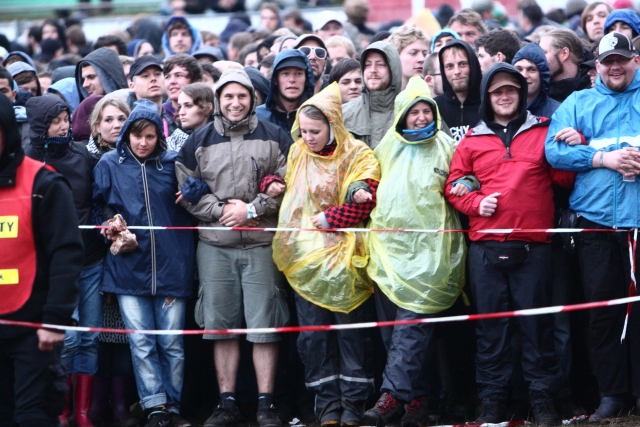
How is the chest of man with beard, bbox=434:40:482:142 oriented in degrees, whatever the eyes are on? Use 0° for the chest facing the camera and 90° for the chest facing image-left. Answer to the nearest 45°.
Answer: approximately 0°

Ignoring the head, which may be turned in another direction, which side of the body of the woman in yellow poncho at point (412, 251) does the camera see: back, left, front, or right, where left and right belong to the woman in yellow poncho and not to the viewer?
front

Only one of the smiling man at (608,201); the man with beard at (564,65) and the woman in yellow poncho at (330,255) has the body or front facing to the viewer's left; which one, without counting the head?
the man with beard

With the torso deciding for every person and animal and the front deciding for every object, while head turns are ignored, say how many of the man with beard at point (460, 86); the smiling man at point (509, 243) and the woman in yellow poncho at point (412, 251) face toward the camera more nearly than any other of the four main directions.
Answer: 3

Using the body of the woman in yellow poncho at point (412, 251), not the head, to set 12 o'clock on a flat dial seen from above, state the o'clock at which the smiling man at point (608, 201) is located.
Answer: The smiling man is roughly at 9 o'clock from the woman in yellow poncho.

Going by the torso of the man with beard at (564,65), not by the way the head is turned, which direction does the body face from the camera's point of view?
to the viewer's left

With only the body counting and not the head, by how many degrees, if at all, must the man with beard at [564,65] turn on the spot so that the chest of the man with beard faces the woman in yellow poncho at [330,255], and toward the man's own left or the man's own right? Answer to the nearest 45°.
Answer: approximately 45° to the man's own left

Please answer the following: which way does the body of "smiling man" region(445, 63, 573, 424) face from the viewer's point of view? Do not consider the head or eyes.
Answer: toward the camera

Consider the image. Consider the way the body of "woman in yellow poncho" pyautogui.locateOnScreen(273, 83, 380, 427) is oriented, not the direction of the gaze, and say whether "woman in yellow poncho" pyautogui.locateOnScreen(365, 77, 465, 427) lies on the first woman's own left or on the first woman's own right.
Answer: on the first woman's own left

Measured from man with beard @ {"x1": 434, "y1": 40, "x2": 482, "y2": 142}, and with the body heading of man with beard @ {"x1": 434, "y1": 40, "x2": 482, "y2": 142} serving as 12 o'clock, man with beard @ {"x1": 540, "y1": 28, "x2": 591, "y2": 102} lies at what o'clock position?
man with beard @ {"x1": 540, "y1": 28, "x2": 591, "y2": 102} is roughly at 8 o'clock from man with beard @ {"x1": 434, "y1": 40, "x2": 482, "y2": 142}.

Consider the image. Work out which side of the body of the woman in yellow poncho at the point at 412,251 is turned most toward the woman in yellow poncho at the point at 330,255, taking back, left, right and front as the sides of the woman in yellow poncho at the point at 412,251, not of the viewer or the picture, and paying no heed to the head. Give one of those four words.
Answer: right
